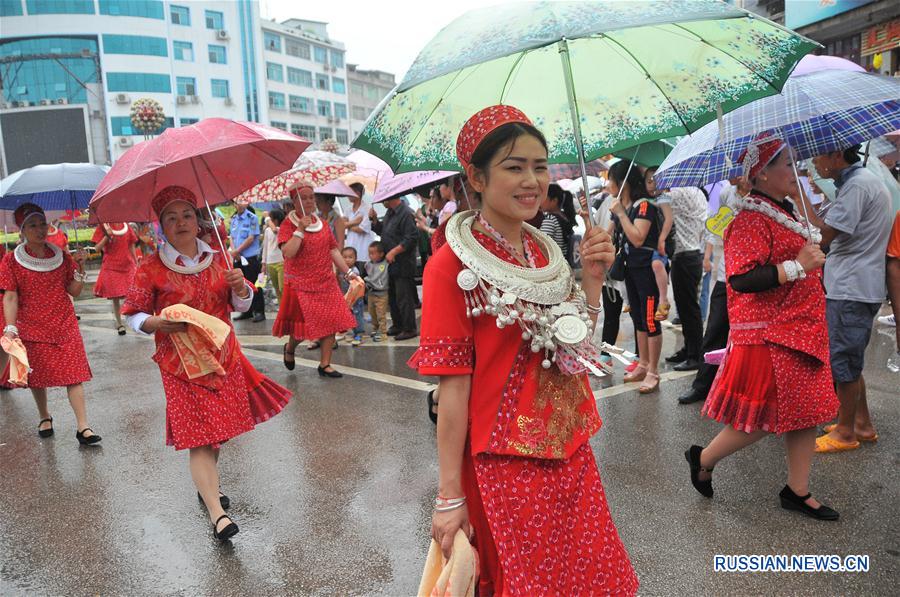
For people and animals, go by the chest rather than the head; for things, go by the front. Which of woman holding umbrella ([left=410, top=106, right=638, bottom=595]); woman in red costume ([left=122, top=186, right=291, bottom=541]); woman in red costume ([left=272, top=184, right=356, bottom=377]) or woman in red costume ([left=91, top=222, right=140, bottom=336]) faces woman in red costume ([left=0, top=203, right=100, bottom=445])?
woman in red costume ([left=91, top=222, right=140, bottom=336])

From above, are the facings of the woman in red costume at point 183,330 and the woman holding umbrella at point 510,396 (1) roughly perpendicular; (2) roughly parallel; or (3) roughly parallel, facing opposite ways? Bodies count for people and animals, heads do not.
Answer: roughly parallel

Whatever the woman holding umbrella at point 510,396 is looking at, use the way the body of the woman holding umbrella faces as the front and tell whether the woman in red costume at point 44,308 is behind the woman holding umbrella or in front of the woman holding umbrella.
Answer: behind

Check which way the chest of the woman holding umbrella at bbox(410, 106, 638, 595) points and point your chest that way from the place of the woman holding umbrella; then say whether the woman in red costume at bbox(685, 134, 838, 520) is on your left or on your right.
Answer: on your left

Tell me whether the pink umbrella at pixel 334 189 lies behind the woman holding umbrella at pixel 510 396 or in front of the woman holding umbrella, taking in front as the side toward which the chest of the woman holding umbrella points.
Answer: behind

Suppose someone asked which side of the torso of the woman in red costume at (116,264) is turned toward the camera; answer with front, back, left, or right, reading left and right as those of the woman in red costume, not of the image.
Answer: front

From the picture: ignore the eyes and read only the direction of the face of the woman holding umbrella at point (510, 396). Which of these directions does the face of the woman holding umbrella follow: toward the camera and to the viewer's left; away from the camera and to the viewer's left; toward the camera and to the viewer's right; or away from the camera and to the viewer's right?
toward the camera and to the viewer's right

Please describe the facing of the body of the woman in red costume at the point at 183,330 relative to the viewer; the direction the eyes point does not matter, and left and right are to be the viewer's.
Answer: facing the viewer

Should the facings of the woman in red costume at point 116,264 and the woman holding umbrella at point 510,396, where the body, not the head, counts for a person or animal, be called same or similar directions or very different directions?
same or similar directions

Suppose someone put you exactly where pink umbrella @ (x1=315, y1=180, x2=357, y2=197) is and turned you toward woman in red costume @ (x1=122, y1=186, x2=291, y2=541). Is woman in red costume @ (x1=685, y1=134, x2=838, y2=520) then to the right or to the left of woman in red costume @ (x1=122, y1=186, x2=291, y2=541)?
left

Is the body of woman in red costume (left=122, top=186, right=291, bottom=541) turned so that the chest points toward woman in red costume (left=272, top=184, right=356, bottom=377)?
no

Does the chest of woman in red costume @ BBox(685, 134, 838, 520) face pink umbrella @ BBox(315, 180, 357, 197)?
no

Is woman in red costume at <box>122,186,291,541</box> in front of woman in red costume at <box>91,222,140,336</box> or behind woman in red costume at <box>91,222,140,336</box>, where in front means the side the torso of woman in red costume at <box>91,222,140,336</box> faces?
in front

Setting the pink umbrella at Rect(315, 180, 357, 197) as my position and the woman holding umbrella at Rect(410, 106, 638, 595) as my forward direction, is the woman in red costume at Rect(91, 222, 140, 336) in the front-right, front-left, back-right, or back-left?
back-right

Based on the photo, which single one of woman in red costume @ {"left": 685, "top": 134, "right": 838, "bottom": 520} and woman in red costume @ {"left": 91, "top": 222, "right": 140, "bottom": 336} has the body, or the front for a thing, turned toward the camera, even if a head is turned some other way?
woman in red costume @ {"left": 91, "top": 222, "right": 140, "bottom": 336}

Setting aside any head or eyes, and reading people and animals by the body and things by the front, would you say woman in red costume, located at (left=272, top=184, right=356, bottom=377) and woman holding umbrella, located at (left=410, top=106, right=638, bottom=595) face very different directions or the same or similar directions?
same or similar directions

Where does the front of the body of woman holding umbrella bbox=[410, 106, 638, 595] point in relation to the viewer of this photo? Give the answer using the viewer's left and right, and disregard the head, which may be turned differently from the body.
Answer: facing the viewer and to the right of the viewer
